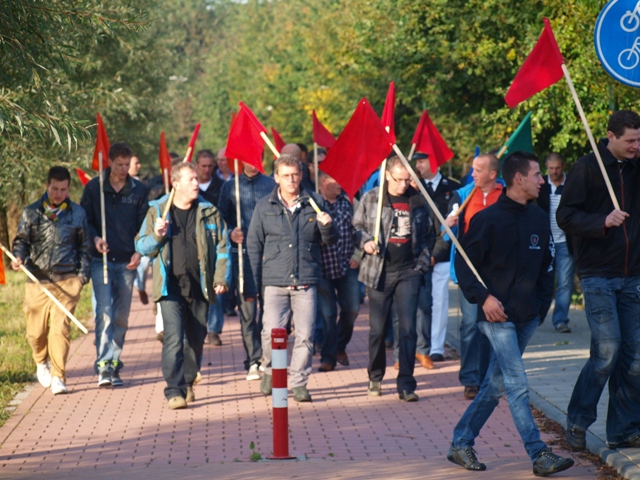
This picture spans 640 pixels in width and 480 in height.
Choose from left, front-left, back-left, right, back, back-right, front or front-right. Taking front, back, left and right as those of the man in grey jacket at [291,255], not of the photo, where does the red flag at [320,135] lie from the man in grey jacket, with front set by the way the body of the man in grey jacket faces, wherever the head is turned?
back

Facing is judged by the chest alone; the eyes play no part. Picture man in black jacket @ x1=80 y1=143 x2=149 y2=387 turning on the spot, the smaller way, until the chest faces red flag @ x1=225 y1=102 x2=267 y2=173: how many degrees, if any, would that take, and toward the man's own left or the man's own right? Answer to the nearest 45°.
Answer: approximately 90° to the man's own left

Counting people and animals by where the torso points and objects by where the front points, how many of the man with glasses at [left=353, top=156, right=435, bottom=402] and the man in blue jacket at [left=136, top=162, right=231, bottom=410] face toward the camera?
2
